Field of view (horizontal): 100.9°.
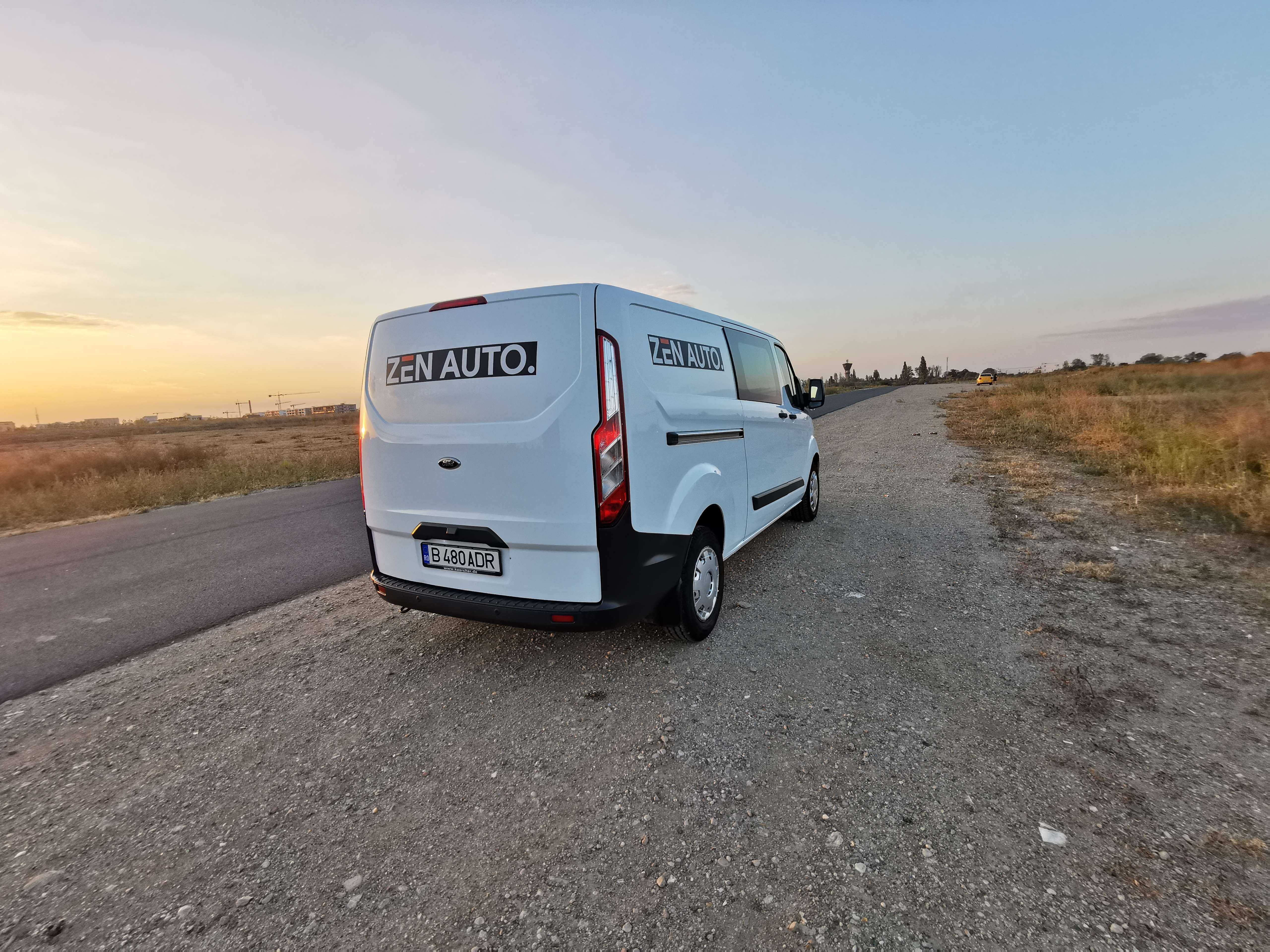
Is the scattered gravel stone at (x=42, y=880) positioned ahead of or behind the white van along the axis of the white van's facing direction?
behind

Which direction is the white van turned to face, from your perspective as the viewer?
facing away from the viewer and to the right of the viewer

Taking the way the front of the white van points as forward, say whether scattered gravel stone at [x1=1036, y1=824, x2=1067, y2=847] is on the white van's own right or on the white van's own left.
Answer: on the white van's own right
